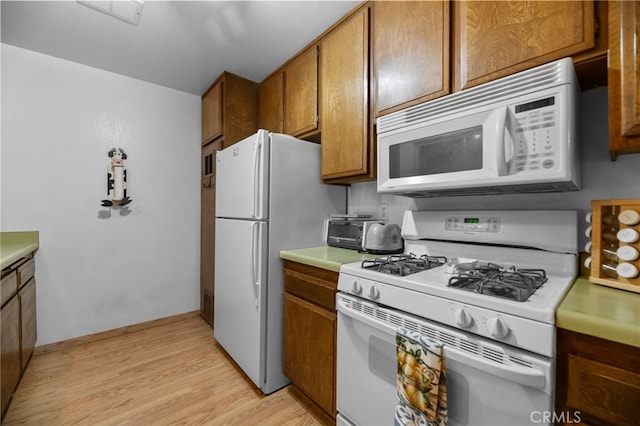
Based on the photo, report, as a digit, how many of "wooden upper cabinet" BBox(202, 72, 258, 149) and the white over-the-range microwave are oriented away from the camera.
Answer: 0

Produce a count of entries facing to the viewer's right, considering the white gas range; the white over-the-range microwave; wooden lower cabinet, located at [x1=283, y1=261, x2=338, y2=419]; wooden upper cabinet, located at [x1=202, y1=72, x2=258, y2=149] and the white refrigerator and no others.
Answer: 0

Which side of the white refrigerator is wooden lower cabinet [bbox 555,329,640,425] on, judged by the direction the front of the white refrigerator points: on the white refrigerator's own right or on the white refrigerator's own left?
on the white refrigerator's own left

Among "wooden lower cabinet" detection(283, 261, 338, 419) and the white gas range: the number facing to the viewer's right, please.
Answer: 0

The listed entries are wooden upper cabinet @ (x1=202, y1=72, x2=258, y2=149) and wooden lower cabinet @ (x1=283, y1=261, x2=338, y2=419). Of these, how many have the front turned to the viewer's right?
0

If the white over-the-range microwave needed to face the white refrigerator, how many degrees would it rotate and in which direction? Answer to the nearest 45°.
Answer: approximately 45° to its right

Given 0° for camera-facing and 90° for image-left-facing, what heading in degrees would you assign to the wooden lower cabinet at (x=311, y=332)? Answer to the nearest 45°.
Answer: approximately 45°
